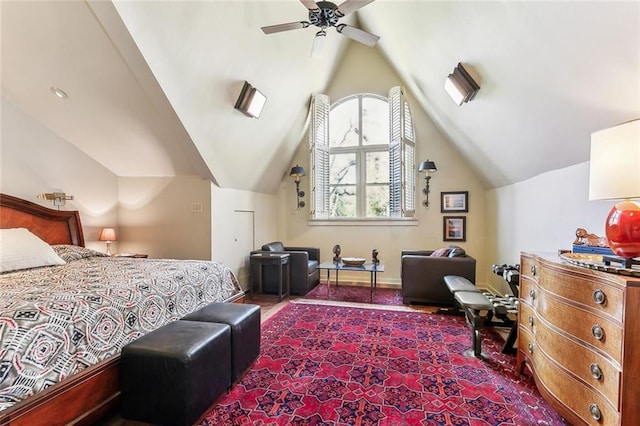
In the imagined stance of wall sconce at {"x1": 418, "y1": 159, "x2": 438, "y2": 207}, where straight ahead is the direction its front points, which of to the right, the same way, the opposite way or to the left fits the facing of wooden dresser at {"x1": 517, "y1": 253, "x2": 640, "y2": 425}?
to the right

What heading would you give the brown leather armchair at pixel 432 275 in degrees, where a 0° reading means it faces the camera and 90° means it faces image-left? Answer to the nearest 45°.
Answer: approximately 90°

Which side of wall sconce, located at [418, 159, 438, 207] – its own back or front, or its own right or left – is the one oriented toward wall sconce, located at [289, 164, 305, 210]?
right

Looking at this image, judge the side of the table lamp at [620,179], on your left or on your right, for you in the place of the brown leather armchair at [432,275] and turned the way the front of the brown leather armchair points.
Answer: on your left

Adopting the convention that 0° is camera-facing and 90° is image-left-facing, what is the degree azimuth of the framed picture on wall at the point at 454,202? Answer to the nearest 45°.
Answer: approximately 0°

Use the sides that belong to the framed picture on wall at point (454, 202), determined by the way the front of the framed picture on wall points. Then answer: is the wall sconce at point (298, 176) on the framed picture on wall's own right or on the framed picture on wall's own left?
on the framed picture on wall's own right

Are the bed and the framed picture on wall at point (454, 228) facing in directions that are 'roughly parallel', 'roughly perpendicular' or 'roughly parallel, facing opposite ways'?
roughly perpendicular

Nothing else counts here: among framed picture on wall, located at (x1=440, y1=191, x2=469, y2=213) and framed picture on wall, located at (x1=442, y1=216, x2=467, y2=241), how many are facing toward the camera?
2

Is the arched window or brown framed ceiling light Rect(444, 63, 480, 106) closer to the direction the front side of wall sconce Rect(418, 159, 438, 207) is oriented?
the brown framed ceiling light

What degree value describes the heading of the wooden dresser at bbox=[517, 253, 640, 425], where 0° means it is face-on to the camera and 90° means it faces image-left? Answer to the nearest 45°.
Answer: approximately 45°
